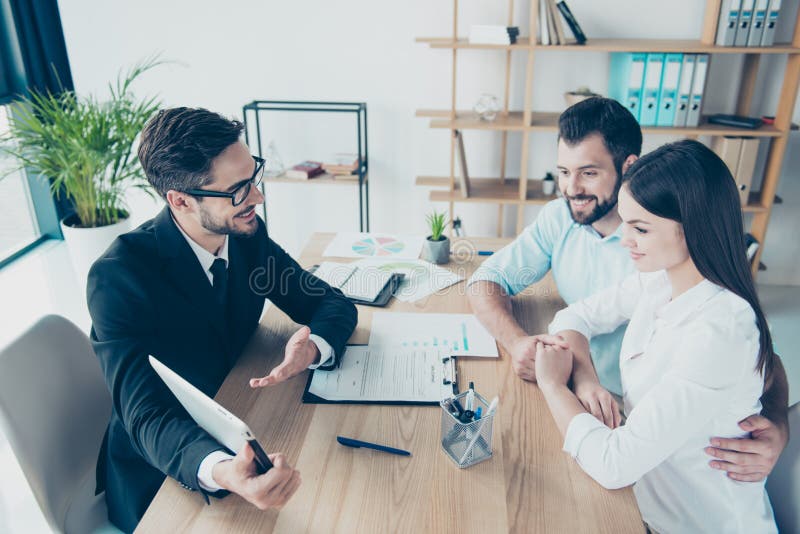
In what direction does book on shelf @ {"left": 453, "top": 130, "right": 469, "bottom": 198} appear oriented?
toward the camera

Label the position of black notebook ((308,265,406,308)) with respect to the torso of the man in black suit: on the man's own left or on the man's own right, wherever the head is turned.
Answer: on the man's own left

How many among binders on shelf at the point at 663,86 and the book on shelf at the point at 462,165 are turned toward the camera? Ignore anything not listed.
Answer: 2

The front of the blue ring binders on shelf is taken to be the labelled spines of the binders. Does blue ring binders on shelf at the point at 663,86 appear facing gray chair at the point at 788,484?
yes

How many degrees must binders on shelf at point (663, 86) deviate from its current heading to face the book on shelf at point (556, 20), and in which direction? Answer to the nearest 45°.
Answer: approximately 90° to its right

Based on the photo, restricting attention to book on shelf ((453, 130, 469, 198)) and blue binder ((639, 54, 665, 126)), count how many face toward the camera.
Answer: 2

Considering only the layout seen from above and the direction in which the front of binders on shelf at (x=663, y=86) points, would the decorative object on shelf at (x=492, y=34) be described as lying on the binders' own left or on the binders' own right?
on the binders' own right

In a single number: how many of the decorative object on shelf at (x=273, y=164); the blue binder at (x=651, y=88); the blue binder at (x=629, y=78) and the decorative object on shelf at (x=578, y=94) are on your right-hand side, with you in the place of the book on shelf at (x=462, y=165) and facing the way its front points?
1

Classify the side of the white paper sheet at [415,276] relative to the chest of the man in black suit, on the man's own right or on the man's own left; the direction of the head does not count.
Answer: on the man's own left

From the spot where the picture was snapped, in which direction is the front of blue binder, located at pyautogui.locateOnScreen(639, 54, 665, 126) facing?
facing the viewer

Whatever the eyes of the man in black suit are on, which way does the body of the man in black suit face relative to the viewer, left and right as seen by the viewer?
facing the viewer and to the right of the viewer

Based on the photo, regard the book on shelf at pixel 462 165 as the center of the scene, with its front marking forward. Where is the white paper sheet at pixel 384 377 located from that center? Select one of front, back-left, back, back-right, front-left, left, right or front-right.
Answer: front
